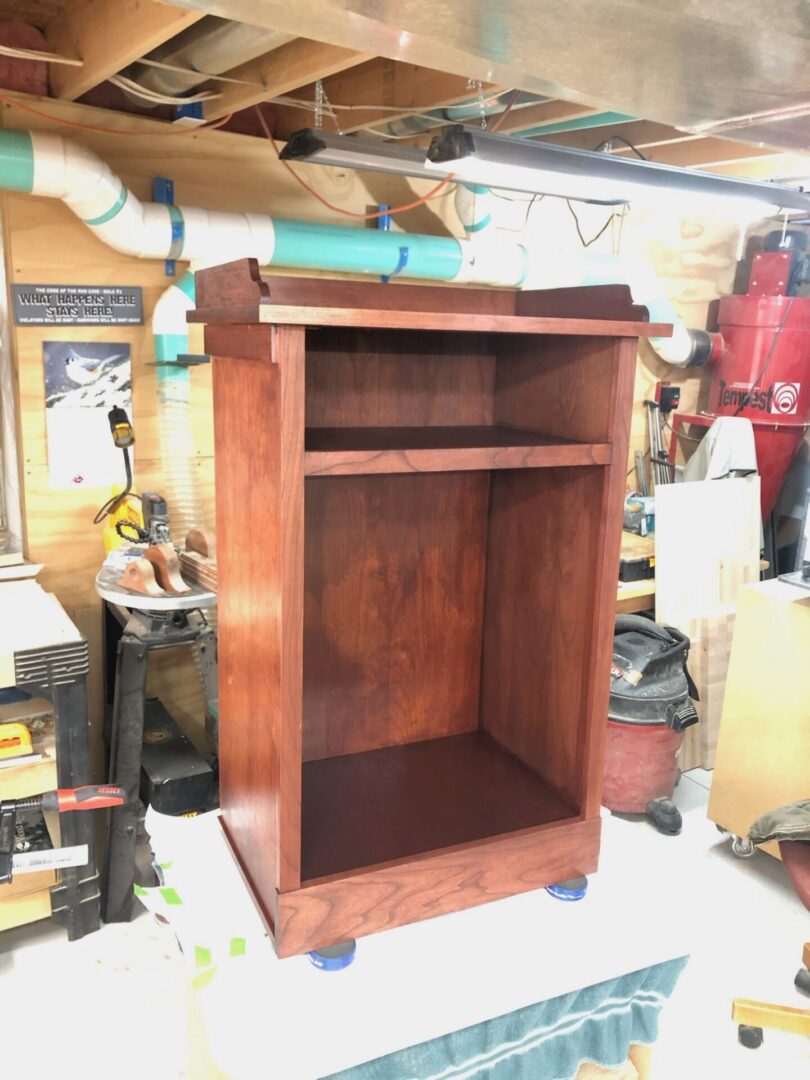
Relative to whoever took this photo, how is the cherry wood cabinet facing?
facing the viewer and to the right of the viewer

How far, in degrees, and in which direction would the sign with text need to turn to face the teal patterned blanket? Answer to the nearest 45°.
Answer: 0° — it already faces it

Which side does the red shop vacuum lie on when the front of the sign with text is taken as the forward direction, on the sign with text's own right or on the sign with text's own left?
on the sign with text's own left

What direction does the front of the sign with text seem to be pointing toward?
toward the camera

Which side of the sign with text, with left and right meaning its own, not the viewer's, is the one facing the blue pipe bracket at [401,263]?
left

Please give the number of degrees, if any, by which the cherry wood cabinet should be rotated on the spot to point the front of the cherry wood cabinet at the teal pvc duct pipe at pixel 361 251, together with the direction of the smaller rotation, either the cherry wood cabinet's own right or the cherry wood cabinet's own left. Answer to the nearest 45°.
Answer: approximately 135° to the cherry wood cabinet's own left

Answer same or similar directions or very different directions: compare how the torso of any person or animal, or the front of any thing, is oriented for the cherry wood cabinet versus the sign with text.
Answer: same or similar directions

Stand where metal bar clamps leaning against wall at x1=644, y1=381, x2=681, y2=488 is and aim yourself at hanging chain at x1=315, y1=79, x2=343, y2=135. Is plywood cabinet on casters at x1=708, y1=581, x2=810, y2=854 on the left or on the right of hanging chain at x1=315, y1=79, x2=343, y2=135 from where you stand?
left

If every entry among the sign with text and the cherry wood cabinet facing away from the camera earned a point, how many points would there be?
0

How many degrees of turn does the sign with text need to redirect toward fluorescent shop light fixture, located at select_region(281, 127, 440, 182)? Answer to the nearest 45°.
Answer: approximately 45° to its left

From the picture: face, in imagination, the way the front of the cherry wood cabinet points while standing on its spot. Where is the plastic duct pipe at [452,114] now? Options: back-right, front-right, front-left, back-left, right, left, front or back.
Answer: back-left
